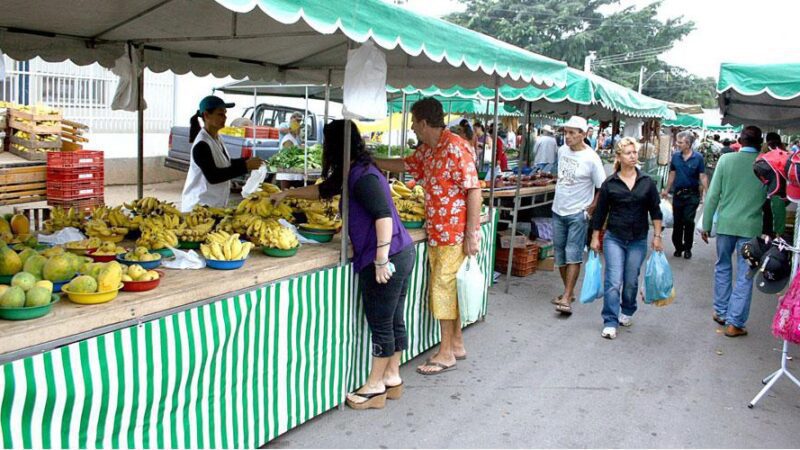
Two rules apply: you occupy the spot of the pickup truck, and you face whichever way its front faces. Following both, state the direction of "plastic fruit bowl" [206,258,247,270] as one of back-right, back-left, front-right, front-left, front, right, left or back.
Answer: back-right

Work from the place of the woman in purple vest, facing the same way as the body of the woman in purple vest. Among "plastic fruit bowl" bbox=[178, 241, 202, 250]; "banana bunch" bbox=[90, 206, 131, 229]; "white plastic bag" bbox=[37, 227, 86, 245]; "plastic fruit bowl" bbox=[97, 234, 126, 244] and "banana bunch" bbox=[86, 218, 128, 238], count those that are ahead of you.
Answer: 5

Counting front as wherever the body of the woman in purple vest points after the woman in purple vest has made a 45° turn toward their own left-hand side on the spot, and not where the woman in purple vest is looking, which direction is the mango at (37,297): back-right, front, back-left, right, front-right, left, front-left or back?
front

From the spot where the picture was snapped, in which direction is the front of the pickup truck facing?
facing away from the viewer and to the right of the viewer

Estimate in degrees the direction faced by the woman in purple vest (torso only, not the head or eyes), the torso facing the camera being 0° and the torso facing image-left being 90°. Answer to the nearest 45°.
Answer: approximately 90°

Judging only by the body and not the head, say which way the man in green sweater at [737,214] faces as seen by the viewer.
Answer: away from the camera

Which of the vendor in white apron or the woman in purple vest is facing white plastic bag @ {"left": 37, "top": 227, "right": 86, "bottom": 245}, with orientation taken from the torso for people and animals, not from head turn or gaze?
the woman in purple vest

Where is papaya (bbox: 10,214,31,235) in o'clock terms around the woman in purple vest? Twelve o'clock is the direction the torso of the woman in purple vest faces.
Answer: The papaya is roughly at 12 o'clock from the woman in purple vest.

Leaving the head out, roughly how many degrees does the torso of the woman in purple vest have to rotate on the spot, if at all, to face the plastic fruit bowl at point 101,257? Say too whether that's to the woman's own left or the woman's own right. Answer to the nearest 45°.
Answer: approximately 45° to the woman's own left

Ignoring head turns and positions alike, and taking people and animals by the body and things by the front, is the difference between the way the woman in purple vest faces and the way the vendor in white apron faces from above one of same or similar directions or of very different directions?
very different directions

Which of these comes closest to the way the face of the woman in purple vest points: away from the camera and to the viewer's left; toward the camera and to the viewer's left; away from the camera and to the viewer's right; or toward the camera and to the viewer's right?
away from the camera and to the viewer's left

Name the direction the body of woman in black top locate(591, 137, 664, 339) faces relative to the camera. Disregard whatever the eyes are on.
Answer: toward the camera

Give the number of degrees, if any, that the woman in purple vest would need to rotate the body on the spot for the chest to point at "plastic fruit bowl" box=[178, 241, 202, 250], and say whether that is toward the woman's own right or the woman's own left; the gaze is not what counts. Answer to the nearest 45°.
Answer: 0° — they already face it

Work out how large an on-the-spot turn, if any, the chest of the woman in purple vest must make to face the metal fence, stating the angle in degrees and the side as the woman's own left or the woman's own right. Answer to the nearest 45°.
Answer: approximately 45° to the woman's own right

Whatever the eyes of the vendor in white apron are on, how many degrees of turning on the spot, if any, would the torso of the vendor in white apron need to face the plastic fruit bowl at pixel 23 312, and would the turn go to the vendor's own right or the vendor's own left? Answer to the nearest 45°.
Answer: approximately 90° to the vendor's own right

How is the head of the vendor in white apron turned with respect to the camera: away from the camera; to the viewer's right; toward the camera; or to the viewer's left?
to the viewer's right
